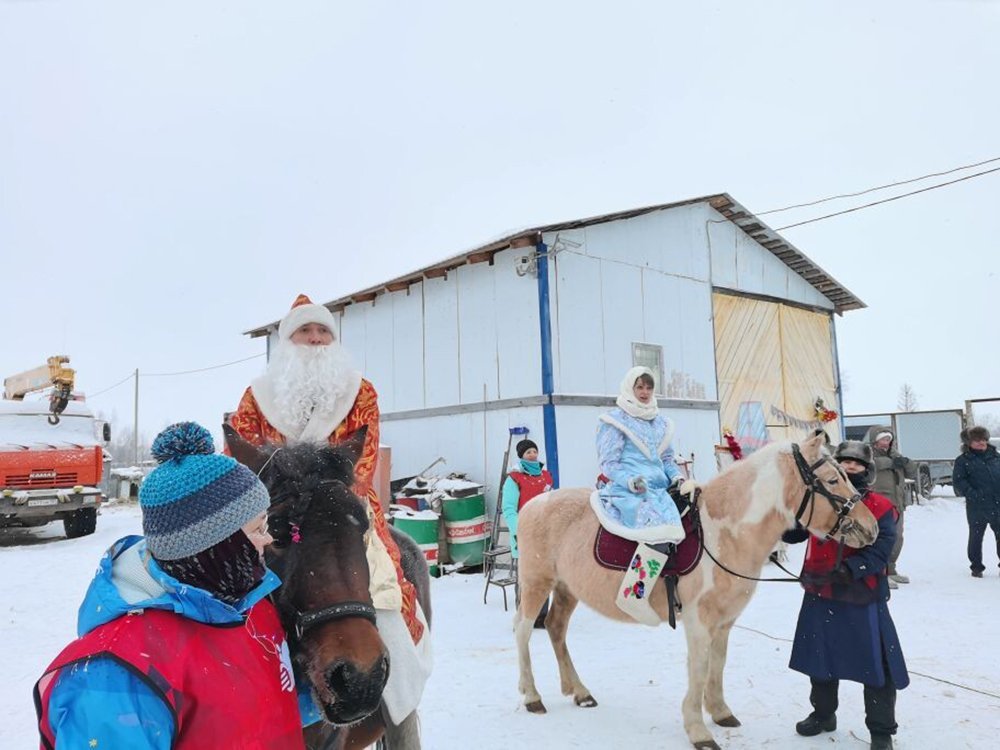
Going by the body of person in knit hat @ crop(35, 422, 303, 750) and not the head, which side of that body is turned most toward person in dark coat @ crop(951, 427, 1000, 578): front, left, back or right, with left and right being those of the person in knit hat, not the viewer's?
front

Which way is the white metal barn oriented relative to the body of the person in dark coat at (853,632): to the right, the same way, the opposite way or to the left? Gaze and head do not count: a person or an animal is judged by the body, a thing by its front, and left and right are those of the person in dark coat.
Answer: to the left

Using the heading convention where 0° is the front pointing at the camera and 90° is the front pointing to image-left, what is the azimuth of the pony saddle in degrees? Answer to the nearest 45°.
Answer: approximately 270°

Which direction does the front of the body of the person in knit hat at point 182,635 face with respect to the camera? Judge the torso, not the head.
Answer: to the viewer's right

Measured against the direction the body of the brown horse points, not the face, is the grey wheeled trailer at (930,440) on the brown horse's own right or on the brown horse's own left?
on the brown horse's own left

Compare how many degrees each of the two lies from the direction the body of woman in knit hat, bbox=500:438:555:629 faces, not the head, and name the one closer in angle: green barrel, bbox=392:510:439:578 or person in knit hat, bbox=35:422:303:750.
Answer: the person in knit hat

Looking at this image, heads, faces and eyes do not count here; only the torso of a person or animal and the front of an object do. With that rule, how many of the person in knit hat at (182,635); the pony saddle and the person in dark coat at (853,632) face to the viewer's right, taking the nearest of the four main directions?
2

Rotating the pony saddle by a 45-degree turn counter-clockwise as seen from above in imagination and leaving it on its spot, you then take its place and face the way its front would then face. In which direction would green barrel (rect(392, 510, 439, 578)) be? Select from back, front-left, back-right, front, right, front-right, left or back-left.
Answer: left

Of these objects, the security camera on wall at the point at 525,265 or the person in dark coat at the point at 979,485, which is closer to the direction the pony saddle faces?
the person in dark coat

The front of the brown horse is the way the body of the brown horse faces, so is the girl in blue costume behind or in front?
behind

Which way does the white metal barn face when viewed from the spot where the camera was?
facing the viewer and to the right of the viewer

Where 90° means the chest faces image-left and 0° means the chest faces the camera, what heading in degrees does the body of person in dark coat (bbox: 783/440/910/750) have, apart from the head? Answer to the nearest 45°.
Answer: approximately 45°

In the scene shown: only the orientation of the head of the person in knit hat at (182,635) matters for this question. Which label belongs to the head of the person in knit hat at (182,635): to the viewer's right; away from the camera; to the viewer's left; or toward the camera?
to the viewer's right
